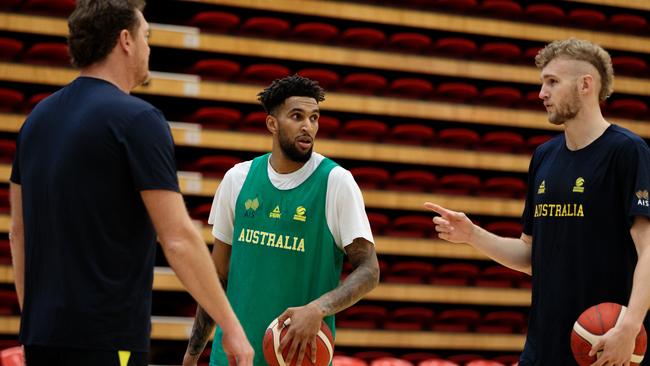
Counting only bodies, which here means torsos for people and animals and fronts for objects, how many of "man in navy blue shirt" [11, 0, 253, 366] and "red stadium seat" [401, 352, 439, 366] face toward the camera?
1

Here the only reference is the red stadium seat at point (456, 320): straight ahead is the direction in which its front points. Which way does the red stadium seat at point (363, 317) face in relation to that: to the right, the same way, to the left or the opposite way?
the same way

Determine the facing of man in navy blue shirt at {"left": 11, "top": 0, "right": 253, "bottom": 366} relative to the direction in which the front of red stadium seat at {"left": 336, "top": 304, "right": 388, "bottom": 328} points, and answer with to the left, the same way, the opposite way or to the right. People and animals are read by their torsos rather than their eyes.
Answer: the opposite way

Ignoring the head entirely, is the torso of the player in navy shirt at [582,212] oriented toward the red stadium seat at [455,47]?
no

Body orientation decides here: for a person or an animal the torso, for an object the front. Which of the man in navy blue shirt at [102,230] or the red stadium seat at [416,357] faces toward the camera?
the red stadium seat

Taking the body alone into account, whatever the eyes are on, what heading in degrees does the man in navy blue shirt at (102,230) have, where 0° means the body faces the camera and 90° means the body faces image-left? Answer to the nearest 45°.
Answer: approximately 225°

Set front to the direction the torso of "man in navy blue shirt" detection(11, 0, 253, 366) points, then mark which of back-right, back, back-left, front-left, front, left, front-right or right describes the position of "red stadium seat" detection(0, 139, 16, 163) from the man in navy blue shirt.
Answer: front-left

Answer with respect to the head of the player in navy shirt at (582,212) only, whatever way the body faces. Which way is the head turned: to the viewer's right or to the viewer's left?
to the viewer's left

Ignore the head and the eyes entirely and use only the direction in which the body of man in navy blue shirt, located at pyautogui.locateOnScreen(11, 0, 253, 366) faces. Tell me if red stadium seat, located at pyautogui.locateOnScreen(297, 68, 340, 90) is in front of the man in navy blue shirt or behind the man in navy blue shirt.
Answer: in front

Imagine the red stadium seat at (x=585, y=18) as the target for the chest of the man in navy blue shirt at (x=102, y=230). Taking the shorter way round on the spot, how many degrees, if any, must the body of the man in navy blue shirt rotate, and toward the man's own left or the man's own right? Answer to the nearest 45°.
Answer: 0° — they already face it

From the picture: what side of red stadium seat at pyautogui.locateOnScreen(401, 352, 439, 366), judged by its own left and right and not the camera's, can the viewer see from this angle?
front

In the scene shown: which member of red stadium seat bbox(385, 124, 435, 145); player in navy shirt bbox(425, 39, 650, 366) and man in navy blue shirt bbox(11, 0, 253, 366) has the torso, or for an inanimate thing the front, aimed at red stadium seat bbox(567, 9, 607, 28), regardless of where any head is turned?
the man in navy blue shirt

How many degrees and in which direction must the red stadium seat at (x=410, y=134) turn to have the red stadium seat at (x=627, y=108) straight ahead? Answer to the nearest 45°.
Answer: approximately 135° to its left

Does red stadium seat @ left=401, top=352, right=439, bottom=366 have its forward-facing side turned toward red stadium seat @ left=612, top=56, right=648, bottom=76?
no
